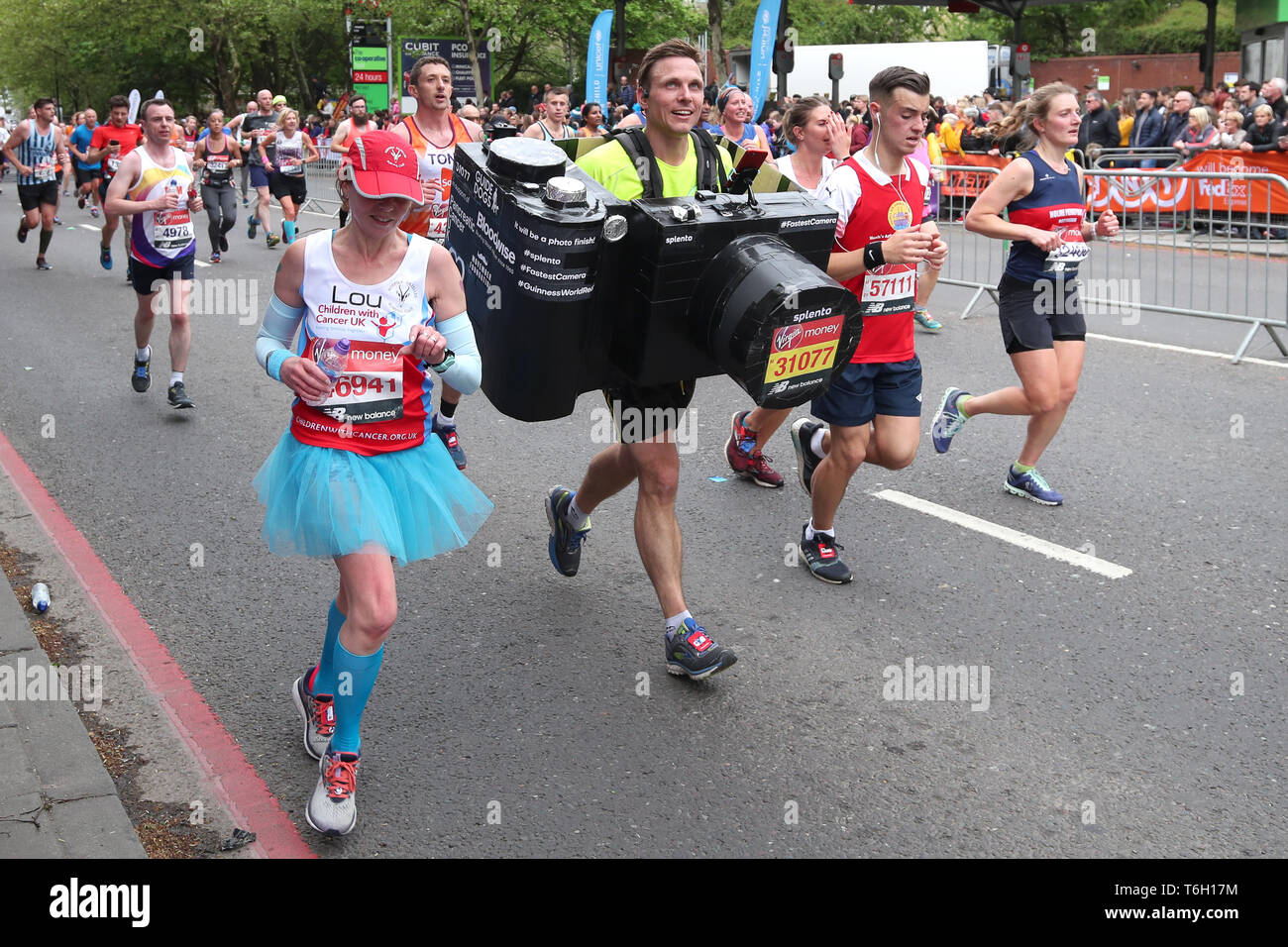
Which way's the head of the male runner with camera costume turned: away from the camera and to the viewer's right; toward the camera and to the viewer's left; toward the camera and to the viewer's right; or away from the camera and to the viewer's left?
toward the camera and to the viewer's right

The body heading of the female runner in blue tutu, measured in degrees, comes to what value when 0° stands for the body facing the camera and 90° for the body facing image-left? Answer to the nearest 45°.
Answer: approximately 0°

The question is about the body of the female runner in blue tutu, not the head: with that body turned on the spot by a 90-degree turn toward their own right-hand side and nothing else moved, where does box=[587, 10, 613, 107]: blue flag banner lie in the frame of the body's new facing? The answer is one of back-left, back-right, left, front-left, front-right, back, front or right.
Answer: right

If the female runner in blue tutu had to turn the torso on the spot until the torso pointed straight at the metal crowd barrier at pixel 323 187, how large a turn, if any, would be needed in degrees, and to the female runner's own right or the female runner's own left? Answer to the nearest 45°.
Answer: approximately 180°

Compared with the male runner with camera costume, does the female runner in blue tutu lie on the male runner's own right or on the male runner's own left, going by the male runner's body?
on the male runner's own right

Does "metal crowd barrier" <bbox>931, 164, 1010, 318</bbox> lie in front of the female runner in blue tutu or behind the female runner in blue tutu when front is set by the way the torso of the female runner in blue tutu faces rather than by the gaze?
behind

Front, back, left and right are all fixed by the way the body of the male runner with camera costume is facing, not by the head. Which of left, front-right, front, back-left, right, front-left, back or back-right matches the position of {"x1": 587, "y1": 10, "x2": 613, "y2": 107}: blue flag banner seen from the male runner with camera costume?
back-left

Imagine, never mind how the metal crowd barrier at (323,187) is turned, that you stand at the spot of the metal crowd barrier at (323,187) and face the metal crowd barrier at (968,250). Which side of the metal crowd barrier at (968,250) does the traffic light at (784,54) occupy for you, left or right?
left

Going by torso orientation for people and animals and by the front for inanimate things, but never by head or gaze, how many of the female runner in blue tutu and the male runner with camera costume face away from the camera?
0

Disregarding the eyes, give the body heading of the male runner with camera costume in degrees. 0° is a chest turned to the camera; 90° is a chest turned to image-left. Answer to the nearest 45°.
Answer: approximately 315°

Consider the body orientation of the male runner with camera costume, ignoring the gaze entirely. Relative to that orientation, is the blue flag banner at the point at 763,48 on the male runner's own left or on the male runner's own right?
on the male runner's own left
